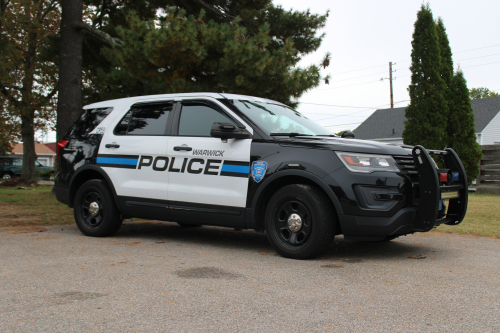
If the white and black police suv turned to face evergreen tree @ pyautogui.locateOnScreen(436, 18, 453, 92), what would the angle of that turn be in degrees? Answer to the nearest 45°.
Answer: approximately 90° to its left

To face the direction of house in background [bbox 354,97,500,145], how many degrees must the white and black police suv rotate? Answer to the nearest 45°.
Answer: approximately 135° to its left

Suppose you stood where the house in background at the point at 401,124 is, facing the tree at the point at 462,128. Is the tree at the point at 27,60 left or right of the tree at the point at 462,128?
right

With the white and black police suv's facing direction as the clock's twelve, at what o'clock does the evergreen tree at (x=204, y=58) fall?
The evergreen tree is roughly at 7 o'clock from the white and black police suv.

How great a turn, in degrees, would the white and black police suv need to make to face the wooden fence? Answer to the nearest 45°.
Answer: approximately 90° to its left

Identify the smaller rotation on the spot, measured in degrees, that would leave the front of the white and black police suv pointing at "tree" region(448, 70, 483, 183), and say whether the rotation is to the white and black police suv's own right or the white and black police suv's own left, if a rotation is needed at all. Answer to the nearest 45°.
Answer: approximately 90° to the white and black police suv's own left

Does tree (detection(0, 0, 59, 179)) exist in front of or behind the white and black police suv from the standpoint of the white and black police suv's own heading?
behind

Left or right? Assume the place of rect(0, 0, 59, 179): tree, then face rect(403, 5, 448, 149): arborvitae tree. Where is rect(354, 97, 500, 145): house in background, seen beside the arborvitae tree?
left

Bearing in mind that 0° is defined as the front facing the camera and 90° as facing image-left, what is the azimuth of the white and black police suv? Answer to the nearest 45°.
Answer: approximately 315°

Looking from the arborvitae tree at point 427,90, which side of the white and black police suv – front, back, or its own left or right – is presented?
left

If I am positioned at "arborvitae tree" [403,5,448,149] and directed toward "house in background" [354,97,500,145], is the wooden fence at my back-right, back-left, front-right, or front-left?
front-right
